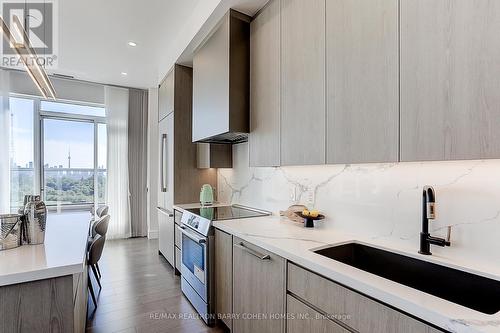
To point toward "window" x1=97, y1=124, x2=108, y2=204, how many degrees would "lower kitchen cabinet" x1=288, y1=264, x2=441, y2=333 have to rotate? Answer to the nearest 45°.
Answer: approximately 90° to its right

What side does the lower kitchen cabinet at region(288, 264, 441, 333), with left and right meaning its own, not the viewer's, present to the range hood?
right

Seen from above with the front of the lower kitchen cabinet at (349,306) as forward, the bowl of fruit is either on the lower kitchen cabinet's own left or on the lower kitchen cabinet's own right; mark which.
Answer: on the lower kitchen cabinet's own right

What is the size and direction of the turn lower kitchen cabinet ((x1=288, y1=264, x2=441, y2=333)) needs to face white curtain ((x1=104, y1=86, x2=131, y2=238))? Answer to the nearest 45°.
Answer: approximately 90° to its right

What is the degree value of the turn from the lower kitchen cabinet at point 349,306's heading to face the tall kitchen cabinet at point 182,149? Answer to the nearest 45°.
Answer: approximately 90° to its right

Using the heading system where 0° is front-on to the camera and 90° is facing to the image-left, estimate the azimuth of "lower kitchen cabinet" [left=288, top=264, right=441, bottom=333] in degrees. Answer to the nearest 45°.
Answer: approximately 45°
